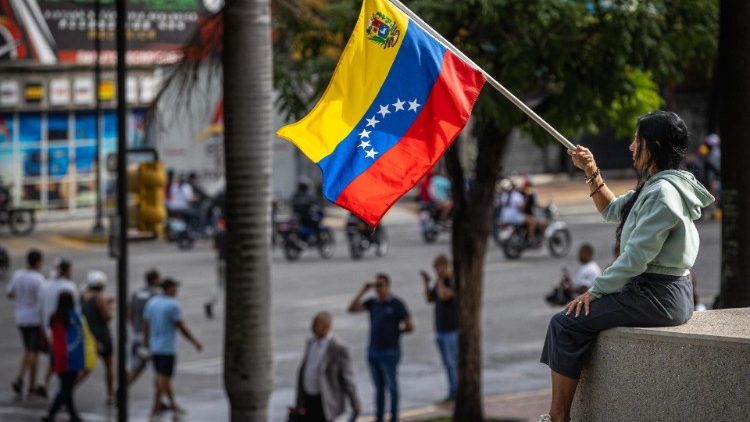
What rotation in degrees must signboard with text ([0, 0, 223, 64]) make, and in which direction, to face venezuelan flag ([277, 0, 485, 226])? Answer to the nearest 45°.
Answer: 0° — it already faces it

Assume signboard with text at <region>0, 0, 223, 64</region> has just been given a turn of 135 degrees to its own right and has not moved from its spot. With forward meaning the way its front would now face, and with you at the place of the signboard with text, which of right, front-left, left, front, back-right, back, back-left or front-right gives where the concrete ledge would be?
back-left

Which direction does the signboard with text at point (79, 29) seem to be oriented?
toward the camera

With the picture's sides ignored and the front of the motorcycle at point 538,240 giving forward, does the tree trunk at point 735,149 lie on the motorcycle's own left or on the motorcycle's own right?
on the motorcycle's own right

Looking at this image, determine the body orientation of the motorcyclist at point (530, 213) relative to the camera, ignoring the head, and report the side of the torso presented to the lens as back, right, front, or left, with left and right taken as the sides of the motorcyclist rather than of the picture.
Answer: right

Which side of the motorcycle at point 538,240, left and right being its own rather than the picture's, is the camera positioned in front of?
right

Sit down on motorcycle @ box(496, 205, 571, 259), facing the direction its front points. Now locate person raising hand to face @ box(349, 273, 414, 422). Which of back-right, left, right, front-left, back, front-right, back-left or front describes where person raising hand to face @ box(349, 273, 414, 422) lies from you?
right

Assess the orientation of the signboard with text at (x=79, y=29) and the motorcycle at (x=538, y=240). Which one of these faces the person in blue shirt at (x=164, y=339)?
the signboard with text

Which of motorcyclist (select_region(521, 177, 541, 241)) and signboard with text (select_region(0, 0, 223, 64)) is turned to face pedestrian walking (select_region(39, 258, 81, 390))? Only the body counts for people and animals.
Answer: the signboard with text

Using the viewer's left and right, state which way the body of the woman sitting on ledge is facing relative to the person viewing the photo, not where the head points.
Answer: facing to the left of the viewer

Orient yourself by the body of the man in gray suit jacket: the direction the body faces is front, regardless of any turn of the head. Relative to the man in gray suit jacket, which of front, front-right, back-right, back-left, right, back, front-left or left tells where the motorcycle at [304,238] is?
back-right

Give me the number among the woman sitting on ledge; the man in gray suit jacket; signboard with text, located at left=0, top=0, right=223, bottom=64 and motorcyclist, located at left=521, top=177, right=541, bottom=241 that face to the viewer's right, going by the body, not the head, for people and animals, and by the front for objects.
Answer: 1
